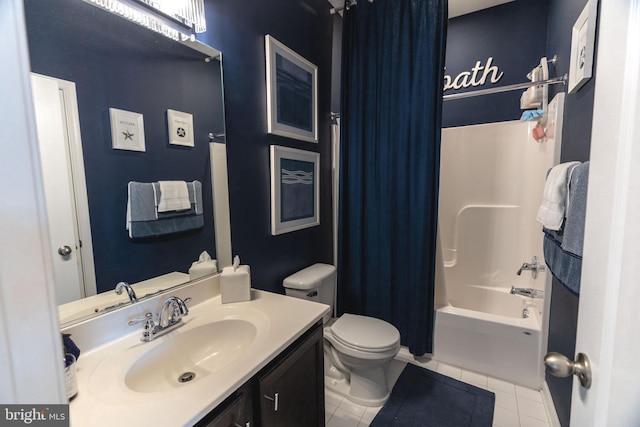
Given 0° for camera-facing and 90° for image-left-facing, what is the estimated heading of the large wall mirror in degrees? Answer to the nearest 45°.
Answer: approximately 315°

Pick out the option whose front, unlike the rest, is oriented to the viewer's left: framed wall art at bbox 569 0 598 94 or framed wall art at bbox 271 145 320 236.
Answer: framed wall art at bbox 569 0 598 94

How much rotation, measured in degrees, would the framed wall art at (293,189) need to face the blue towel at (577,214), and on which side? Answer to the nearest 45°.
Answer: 0° — it already faces it

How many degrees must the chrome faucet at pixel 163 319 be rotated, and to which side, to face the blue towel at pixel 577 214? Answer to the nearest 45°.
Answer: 0° — it already faces it

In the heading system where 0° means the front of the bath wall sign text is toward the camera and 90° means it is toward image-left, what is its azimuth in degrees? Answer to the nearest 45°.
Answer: approximately 0°

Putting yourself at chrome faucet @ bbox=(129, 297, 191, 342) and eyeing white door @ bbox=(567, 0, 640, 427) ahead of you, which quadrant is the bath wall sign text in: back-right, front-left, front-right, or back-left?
front-left

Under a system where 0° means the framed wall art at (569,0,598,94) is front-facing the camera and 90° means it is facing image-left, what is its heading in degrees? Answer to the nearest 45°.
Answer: approximately 90°

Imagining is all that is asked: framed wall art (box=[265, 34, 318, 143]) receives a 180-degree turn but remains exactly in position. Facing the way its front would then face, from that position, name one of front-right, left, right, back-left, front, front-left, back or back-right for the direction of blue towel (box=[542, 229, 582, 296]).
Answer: back

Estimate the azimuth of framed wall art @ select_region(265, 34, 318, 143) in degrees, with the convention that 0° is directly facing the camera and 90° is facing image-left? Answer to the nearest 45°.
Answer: approximately 315°

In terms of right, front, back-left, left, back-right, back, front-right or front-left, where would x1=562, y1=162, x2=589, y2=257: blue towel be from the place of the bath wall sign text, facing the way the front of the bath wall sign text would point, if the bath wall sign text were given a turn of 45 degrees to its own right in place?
front-left

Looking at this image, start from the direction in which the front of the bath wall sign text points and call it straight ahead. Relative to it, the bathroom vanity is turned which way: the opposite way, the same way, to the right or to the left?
to the left
